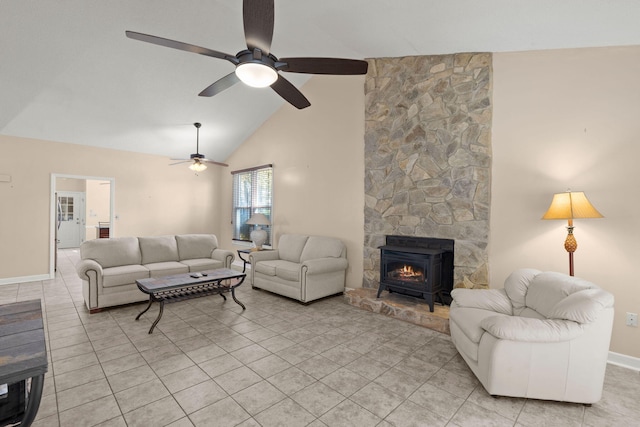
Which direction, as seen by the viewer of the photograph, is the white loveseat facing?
facing the viewer and to the left of the viewer

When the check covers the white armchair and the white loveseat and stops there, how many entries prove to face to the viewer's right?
0

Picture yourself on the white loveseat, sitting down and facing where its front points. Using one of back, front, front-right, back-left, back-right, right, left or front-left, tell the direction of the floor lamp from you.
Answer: left

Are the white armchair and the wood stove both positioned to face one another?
no

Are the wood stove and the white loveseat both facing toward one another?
no

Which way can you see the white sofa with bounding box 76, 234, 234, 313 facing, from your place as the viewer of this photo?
facing the viewer and to the right of the viewer

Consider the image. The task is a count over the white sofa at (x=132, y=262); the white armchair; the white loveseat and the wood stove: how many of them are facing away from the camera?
0

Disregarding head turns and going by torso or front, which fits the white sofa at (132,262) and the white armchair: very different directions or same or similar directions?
very different directions

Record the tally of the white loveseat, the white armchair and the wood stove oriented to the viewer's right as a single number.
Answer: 0

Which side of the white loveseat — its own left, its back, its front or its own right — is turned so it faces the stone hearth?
left

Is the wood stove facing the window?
no

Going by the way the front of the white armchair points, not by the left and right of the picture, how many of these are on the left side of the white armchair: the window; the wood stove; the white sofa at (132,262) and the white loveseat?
0

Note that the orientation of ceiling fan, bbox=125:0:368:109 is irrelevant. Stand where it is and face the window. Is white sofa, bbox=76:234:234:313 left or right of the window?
left

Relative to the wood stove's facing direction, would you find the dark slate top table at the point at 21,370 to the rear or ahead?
ahead

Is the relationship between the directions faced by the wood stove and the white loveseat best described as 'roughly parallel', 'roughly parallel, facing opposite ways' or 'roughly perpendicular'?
roughly parallel
